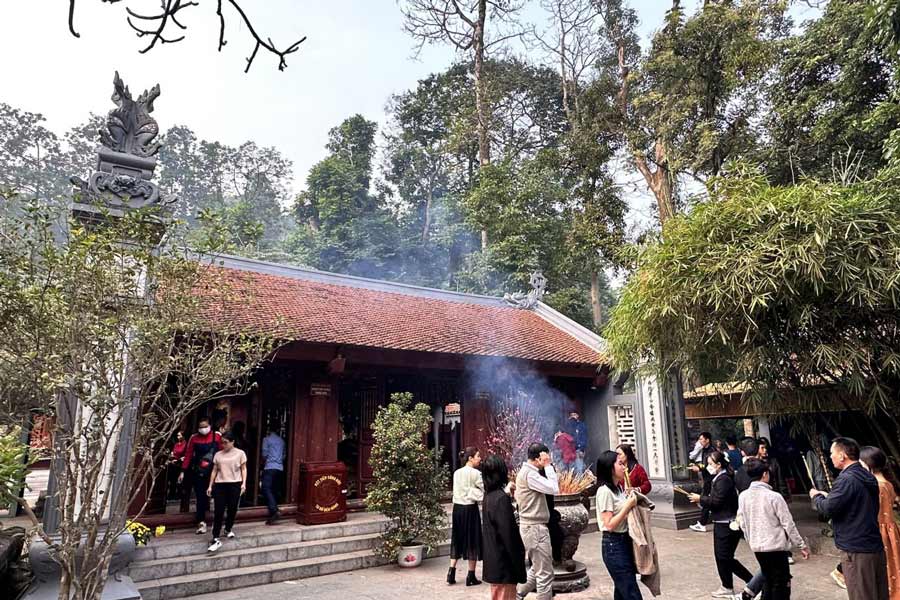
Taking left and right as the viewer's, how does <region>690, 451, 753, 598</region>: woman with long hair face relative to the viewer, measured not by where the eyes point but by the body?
facing to the left of the viewer

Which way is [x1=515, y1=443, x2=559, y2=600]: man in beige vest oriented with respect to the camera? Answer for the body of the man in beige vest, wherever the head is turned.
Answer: to the viewer's right

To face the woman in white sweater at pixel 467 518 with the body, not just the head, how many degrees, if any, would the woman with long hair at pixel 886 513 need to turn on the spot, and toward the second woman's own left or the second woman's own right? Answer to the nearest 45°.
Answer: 0° — they already face them

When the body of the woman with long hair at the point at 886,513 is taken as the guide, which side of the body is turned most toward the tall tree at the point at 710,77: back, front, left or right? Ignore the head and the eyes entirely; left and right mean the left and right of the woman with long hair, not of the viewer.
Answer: right

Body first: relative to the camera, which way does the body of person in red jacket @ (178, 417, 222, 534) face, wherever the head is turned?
toward the camera

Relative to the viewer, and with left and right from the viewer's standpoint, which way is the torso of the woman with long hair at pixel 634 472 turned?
facing to the left of the viewer

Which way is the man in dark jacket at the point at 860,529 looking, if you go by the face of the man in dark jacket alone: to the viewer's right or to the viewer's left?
to the viewer's left

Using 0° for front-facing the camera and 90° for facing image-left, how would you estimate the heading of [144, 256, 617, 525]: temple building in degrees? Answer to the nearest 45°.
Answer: approximately 315°

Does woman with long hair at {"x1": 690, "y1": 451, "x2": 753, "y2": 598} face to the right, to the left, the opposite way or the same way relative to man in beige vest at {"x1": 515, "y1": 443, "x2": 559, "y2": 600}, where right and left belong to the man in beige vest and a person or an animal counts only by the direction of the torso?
the opposite way

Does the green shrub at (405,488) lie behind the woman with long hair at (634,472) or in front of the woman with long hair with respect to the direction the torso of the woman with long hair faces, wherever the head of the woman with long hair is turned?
in front
